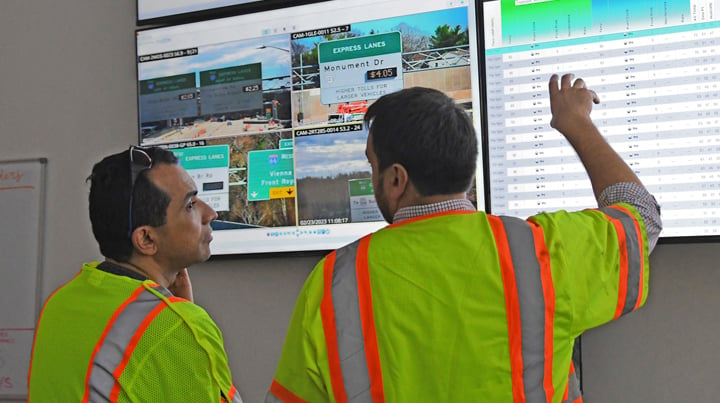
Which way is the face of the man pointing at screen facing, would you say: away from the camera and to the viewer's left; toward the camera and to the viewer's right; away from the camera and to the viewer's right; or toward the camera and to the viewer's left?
away from the camera and to the viewer's left

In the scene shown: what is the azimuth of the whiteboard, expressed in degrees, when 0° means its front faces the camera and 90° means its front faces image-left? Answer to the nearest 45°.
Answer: approximately 0°

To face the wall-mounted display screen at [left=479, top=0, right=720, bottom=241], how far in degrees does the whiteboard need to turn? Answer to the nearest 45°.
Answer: approximately 45° to its left

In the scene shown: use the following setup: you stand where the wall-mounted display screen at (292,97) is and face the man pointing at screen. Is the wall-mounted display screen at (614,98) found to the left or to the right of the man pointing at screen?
left

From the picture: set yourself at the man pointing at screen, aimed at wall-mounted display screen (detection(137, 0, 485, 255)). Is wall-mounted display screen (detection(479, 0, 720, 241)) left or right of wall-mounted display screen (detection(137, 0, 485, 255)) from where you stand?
right
